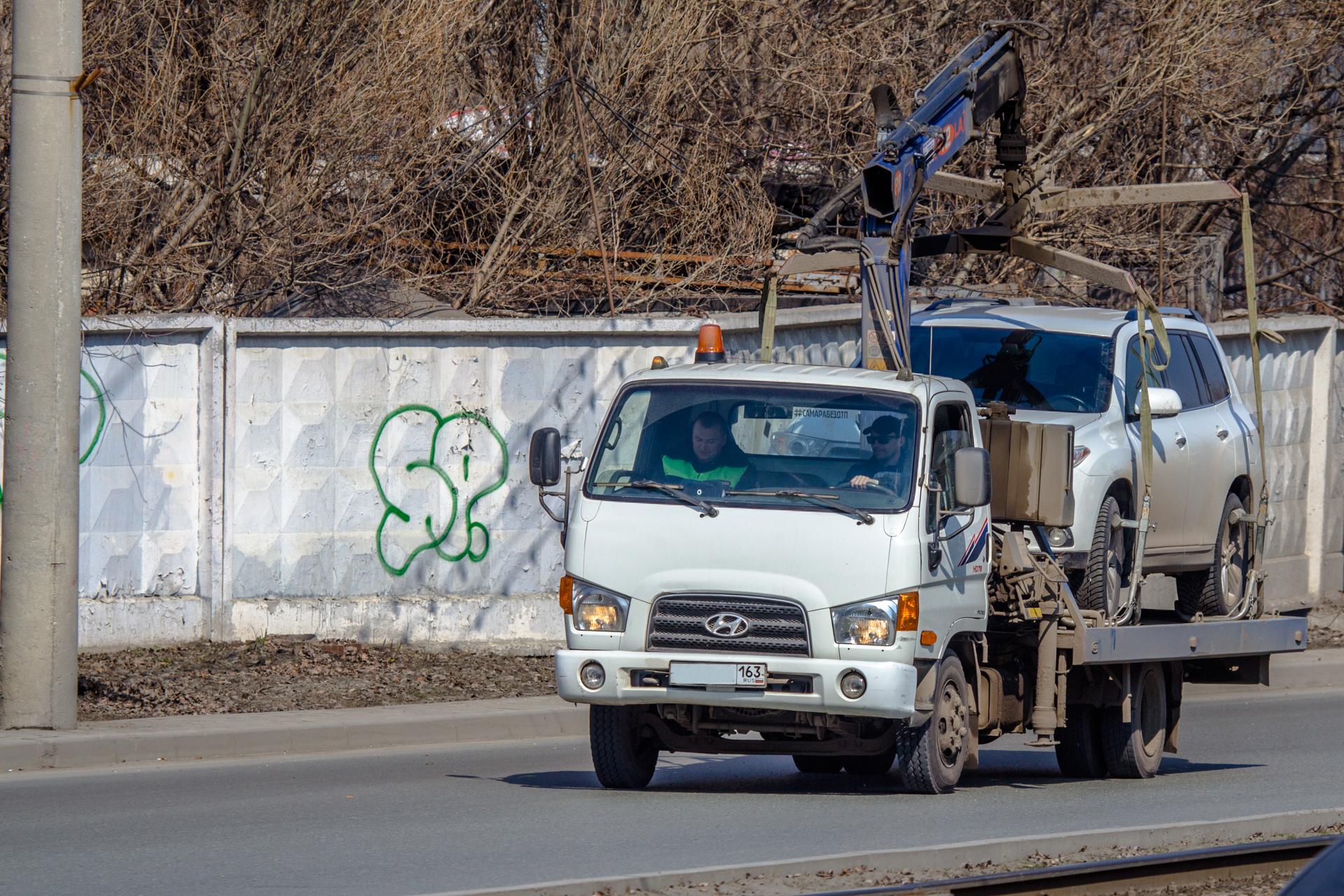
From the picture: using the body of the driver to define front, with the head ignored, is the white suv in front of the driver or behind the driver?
behind

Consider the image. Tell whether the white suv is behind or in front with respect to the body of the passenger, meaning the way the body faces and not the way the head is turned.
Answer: behind

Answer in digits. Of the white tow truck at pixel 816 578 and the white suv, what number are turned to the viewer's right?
0

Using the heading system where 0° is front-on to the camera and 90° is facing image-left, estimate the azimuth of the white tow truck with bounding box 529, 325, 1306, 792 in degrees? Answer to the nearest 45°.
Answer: approximately 45°

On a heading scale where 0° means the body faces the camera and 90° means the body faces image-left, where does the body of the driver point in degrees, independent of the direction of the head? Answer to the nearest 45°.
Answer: approximately 45°

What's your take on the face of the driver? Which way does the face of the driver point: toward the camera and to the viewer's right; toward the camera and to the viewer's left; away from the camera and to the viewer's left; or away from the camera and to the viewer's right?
toward the camera and to the viewer's left
